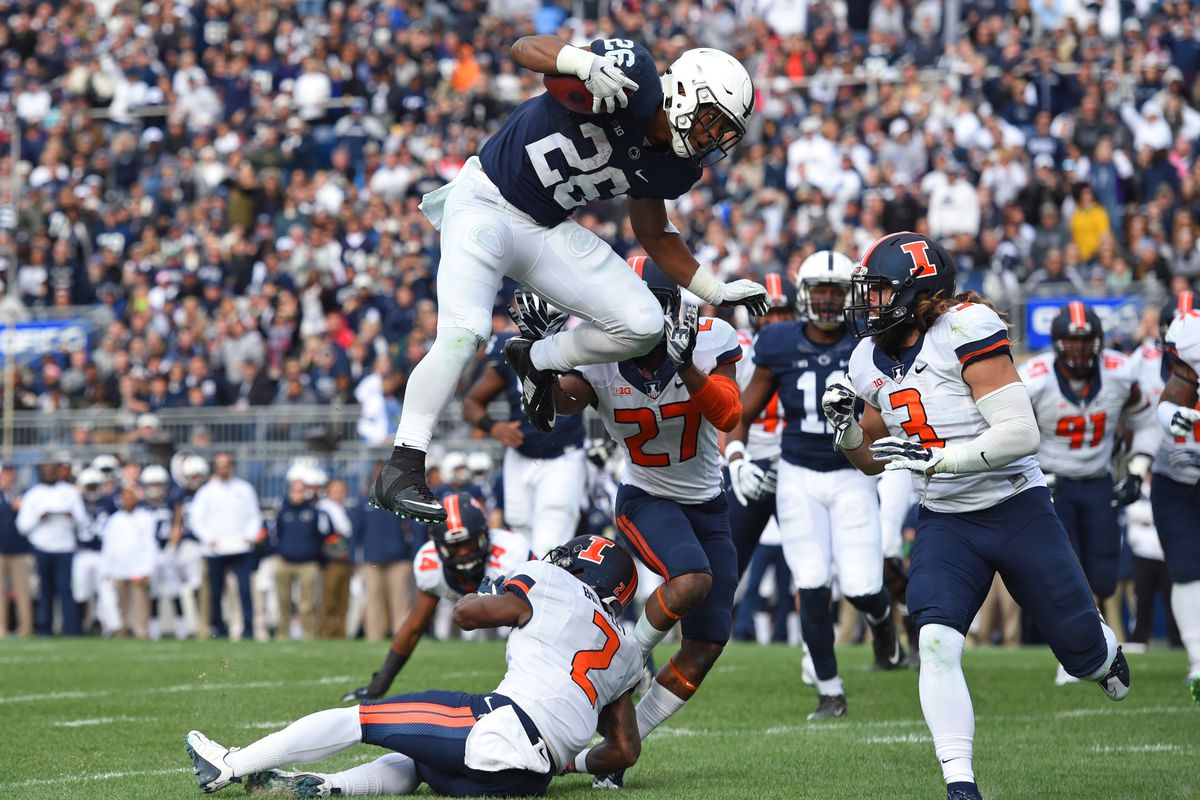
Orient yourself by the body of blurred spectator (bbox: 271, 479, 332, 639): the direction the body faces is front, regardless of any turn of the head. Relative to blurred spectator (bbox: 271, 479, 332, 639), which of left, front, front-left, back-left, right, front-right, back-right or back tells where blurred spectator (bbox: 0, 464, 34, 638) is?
back-right

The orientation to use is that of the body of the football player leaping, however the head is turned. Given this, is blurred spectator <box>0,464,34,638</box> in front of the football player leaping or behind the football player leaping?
behind

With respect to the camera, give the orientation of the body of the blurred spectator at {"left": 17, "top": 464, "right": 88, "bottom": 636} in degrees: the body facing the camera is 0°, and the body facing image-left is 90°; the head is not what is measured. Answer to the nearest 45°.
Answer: approximately 0°

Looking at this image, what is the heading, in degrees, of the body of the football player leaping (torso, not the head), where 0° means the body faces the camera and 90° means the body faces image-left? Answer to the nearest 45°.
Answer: approximately 315°

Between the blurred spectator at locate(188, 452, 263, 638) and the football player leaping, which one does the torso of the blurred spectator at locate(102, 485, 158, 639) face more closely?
the football player leaping
